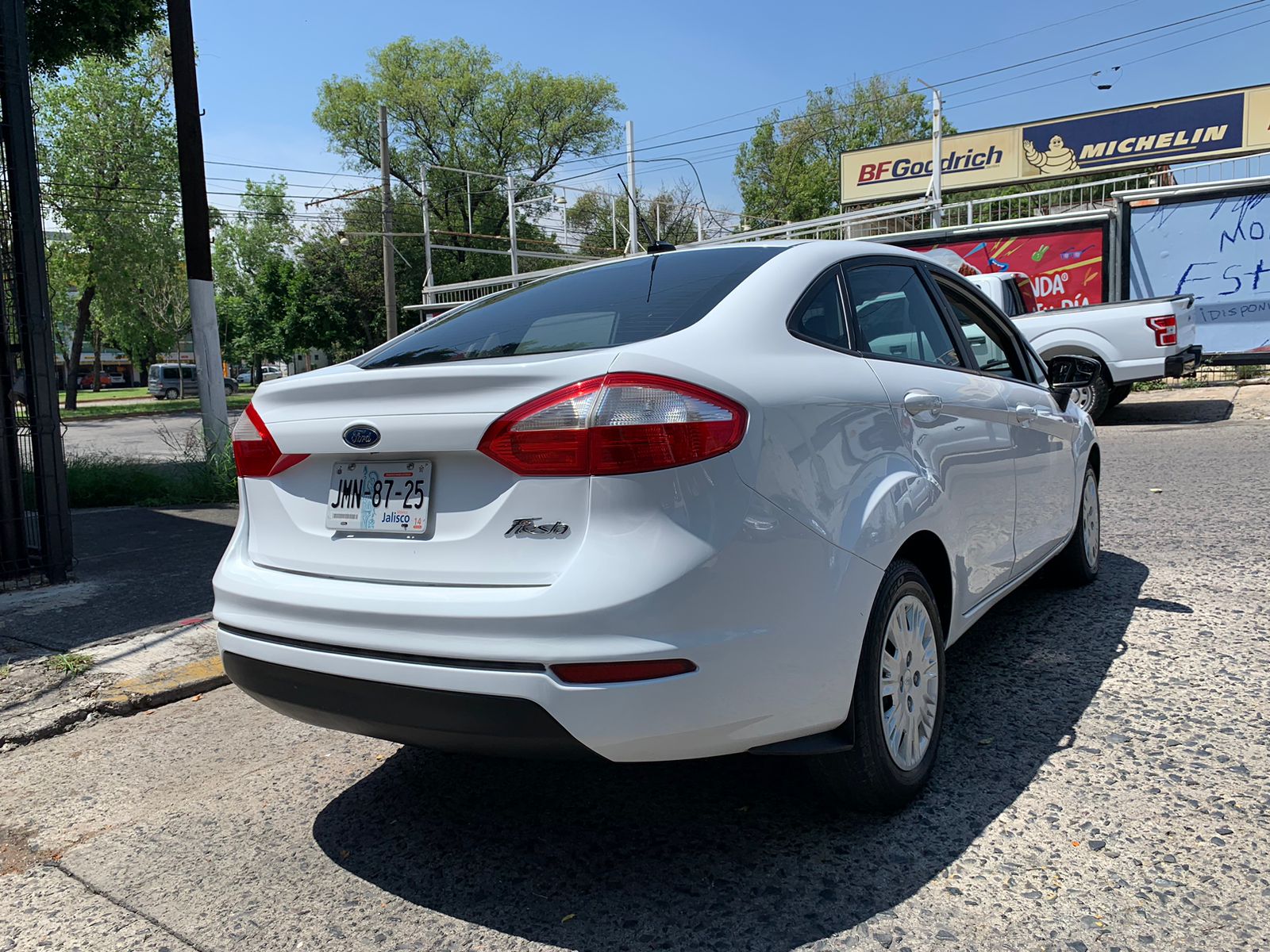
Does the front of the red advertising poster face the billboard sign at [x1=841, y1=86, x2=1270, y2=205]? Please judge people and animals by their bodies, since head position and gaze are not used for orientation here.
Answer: no

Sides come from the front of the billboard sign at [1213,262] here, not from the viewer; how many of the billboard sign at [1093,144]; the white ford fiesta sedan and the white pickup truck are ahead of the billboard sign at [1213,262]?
2

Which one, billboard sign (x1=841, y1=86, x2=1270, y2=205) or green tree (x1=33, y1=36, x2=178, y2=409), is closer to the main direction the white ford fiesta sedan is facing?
the billboard sign

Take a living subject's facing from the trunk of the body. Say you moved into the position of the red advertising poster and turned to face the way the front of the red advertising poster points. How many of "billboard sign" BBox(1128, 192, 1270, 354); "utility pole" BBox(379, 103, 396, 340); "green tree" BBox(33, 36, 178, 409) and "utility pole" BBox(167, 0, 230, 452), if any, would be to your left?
1

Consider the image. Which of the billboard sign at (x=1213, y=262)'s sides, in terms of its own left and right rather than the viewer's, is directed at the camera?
front

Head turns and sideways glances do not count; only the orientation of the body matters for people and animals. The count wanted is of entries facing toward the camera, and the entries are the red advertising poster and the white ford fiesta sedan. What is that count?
1

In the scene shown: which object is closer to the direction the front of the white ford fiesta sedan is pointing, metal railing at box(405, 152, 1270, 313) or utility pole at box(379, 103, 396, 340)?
the metal railing

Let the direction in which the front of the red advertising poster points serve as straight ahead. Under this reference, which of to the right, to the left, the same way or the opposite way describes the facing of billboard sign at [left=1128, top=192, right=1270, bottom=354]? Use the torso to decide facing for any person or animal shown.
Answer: the same way

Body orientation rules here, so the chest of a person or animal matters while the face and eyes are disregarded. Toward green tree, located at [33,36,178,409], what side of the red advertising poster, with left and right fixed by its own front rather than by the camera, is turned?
right

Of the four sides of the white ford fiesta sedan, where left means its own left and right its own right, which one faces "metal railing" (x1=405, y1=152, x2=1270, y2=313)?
front

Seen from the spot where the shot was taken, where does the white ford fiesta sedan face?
facing away from the viewer and to the right of the viewer

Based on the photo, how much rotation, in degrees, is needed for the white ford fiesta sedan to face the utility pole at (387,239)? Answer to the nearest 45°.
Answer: approximately 45° to its left

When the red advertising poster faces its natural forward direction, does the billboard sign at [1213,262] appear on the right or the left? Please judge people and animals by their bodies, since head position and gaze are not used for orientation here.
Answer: on its left

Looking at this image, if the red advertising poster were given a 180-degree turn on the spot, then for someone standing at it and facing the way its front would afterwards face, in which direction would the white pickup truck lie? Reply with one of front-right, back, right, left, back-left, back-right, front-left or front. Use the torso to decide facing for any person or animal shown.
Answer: back

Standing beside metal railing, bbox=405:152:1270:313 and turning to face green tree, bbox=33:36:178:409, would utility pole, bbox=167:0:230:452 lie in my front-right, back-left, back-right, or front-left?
front-left

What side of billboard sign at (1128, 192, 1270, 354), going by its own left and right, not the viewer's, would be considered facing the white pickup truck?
front

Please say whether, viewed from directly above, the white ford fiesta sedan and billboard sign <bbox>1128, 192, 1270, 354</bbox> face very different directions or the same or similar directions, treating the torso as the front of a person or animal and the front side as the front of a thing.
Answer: very different directions

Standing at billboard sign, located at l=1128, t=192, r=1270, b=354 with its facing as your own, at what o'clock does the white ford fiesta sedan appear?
The white ford fiesta sedan is roughly at 12 o'clock from the billboard sign.

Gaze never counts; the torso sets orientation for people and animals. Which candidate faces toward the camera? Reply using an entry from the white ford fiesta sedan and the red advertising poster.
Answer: the red advertising poster

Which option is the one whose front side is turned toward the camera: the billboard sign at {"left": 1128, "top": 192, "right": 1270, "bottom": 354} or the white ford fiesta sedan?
the billboard sign

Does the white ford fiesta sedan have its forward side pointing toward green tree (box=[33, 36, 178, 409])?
no

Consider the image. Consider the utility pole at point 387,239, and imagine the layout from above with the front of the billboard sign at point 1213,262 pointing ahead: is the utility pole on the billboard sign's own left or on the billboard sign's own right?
on the billboard sign's own right

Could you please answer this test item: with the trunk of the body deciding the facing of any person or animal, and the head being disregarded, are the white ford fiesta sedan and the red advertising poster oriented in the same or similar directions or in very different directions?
very different directions

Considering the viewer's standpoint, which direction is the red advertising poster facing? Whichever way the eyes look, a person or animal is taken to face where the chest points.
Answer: facing the viewer
